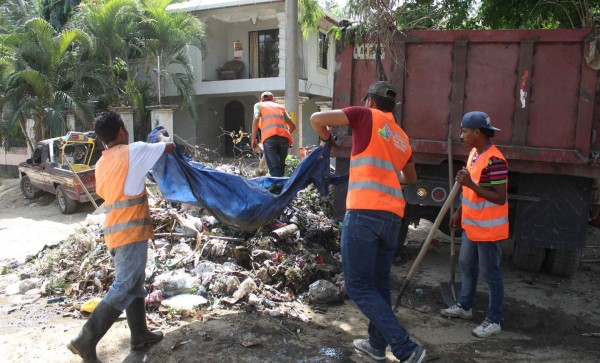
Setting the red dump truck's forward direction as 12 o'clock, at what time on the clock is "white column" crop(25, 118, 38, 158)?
The white column is roughly at 10 o'clock from the red dump truck.

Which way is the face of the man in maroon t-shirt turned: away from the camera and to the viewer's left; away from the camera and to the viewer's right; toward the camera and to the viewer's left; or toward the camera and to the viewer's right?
away from the camera and to the viewer's left

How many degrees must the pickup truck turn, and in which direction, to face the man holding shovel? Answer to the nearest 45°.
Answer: approximately 135° to its left

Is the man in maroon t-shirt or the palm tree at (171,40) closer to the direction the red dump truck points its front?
the palm tree

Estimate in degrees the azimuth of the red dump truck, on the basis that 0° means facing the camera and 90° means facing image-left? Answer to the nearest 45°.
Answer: approximately 180°

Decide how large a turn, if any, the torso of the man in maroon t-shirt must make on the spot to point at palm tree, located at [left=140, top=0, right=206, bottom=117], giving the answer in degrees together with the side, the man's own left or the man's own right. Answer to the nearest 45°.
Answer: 0° — they already face it

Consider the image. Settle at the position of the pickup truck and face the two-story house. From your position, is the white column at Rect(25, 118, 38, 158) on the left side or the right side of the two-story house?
left

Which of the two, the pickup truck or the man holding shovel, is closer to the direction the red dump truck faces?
the pickup truck

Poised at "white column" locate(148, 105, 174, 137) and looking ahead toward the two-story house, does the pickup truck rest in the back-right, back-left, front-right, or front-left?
back-left
